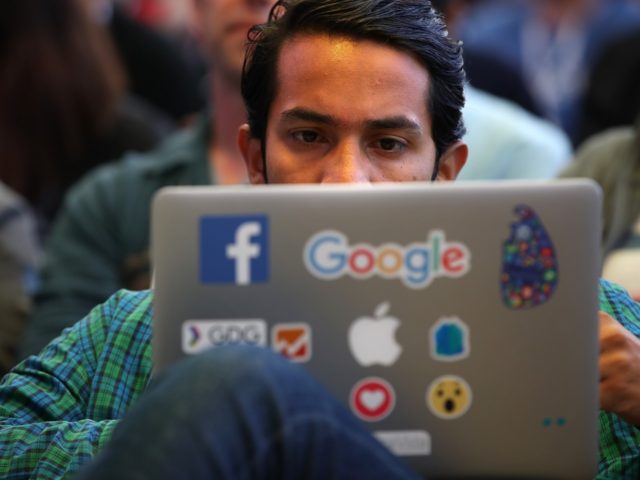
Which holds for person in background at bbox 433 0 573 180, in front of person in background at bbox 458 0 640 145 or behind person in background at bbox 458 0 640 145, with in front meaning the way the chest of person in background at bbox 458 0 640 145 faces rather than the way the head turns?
in front

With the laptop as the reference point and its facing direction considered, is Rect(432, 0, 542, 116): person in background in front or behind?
in front

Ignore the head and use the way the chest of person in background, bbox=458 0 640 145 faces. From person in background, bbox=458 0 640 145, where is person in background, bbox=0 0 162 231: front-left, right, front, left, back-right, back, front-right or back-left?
front-right

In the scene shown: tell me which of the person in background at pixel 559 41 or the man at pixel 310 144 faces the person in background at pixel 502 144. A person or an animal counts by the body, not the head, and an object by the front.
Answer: the person in background at pixel 559 41

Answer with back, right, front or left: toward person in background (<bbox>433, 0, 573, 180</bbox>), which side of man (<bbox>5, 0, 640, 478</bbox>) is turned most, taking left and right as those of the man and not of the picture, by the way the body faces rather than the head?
back

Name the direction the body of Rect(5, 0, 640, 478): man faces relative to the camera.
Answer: toward the camera

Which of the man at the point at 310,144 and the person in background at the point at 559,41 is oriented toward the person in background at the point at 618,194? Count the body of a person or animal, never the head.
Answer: the person in background at the point at 559,41

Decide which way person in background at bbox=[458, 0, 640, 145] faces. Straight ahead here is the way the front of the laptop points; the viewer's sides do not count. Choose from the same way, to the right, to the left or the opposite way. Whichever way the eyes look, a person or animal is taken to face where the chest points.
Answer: the opposite way

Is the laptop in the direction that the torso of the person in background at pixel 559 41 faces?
yes

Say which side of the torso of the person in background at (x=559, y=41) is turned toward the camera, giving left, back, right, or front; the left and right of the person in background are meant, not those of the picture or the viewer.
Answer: front

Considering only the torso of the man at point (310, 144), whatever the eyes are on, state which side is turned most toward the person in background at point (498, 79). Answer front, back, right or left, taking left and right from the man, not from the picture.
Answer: back

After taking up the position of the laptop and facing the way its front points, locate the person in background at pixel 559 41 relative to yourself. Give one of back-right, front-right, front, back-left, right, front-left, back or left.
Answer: front

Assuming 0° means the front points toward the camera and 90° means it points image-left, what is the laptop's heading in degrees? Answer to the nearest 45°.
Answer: approximately 180°

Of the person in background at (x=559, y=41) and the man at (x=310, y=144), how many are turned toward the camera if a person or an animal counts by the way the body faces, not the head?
2
